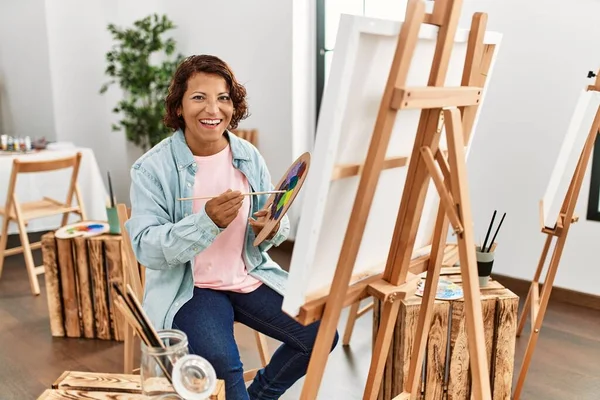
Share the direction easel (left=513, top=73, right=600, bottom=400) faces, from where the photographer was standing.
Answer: facing to the left of the viewer

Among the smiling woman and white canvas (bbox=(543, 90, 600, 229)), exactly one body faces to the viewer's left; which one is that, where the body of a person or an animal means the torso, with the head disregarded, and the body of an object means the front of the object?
the white canvas

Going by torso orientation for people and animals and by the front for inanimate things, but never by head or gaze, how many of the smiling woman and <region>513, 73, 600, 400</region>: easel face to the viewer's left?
1

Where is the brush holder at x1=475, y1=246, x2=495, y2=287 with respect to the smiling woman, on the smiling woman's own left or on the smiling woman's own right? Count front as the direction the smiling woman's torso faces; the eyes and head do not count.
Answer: on the smiling woman's own left

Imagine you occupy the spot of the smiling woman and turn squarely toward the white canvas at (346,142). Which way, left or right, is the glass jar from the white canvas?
right

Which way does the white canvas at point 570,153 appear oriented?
to the viewer's left

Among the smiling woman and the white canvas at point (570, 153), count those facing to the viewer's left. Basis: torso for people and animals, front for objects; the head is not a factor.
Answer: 1
